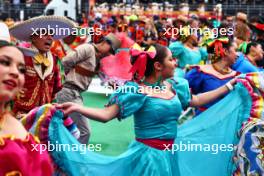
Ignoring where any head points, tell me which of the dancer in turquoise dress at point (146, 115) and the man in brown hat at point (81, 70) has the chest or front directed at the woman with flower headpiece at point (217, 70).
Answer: the man in brown hat

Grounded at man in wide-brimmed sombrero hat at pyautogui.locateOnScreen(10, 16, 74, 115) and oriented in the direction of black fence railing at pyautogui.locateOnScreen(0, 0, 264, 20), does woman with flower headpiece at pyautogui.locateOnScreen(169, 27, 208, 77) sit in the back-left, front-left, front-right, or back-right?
front-right

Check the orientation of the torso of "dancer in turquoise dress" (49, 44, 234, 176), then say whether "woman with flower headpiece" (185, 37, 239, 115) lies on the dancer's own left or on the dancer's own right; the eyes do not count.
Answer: on the dancer's own left

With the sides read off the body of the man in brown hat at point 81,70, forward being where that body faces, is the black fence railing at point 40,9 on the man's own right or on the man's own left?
on the man's own left

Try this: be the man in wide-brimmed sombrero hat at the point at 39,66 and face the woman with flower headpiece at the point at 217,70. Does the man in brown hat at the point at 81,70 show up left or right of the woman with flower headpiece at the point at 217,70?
left

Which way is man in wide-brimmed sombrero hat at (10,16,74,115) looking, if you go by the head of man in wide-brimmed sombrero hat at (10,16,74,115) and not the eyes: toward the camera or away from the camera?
toward the camera

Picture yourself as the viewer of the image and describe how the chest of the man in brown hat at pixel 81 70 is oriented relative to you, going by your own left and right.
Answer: facing to the right of the viewer
